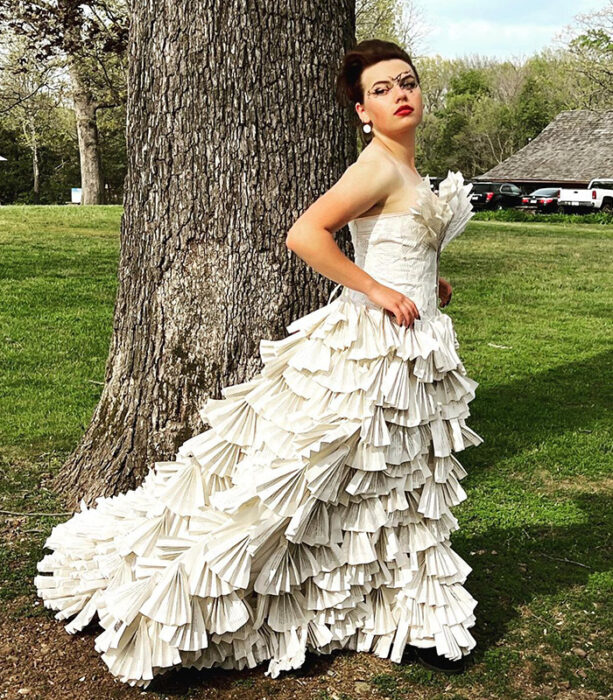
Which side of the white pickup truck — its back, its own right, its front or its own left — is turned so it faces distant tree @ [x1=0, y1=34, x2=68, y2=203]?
back

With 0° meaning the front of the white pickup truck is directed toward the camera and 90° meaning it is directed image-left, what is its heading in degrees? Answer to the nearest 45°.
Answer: approximately 225°

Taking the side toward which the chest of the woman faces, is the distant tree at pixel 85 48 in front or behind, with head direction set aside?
behind

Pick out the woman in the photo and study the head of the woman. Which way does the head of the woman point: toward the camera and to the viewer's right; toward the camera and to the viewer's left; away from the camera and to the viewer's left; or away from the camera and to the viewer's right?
toward the camera and to the viewer's right

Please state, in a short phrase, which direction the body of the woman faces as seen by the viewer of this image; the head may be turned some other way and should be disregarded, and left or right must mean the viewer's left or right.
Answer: facing the viewer and to the right of the viewer

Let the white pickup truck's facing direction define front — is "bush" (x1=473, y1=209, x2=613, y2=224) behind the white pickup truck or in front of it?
behind

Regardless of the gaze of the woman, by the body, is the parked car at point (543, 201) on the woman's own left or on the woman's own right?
on the woman's own left

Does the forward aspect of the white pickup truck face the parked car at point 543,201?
no

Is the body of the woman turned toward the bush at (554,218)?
no
